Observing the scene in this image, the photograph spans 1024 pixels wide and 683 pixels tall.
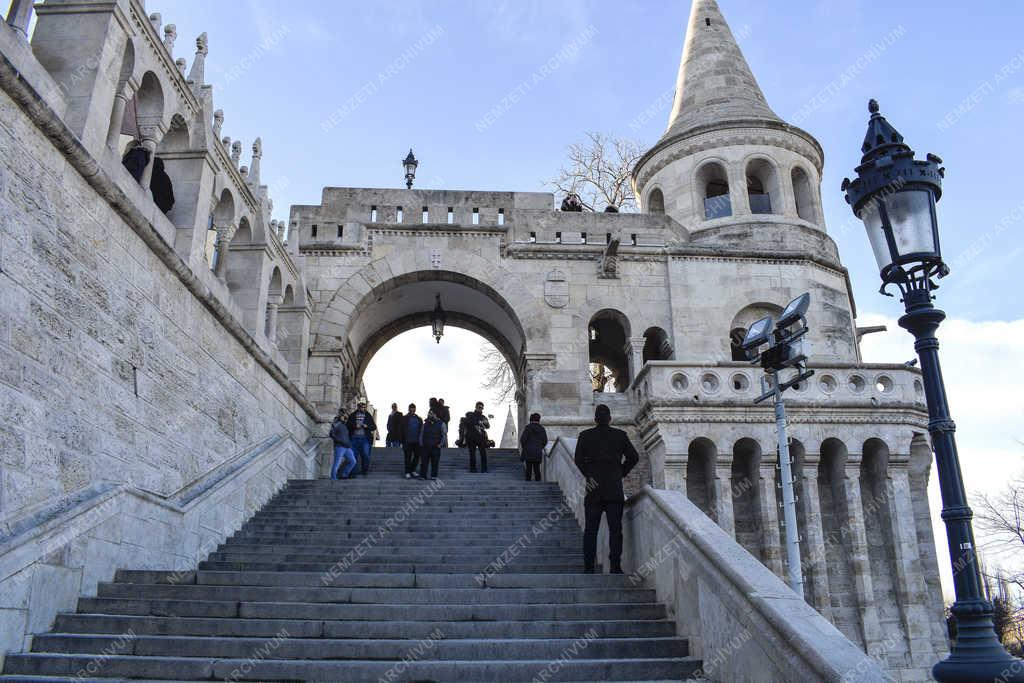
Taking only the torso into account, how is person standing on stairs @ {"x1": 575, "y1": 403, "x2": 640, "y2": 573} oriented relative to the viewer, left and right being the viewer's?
facing away from the viewer

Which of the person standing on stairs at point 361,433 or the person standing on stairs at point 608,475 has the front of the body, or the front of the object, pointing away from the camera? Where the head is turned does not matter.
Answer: the person standing on stairs at point 608,475

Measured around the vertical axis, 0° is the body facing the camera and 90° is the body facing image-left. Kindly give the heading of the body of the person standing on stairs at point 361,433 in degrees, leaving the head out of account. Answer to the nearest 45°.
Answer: approximately 0°

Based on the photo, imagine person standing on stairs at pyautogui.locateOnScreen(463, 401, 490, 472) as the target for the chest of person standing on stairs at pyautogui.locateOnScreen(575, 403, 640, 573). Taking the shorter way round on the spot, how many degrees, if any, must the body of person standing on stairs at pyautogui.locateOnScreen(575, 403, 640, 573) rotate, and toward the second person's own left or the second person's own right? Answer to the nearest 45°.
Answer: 0° — they already face them

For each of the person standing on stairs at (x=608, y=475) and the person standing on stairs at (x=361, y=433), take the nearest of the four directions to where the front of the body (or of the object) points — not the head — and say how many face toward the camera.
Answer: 1

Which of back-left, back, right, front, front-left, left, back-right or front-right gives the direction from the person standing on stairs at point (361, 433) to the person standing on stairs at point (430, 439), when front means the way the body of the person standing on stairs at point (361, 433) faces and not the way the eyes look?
front-left

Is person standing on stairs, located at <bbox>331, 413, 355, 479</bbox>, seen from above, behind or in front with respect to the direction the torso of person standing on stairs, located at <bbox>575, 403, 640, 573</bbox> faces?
in front

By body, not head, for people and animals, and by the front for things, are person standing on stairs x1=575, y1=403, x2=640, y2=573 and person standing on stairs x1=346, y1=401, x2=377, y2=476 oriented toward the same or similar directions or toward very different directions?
very different directions

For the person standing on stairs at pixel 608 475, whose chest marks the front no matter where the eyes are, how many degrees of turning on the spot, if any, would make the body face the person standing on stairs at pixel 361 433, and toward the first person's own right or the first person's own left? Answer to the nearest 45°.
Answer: approximately 45° to the first person's own left

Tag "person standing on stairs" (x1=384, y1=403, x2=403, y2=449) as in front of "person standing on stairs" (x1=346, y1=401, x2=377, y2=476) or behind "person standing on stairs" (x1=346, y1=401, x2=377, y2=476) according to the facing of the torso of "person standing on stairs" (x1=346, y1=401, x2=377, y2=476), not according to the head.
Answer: behind

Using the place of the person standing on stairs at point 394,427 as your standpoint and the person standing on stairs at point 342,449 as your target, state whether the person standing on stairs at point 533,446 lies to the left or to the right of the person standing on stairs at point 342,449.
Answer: left
